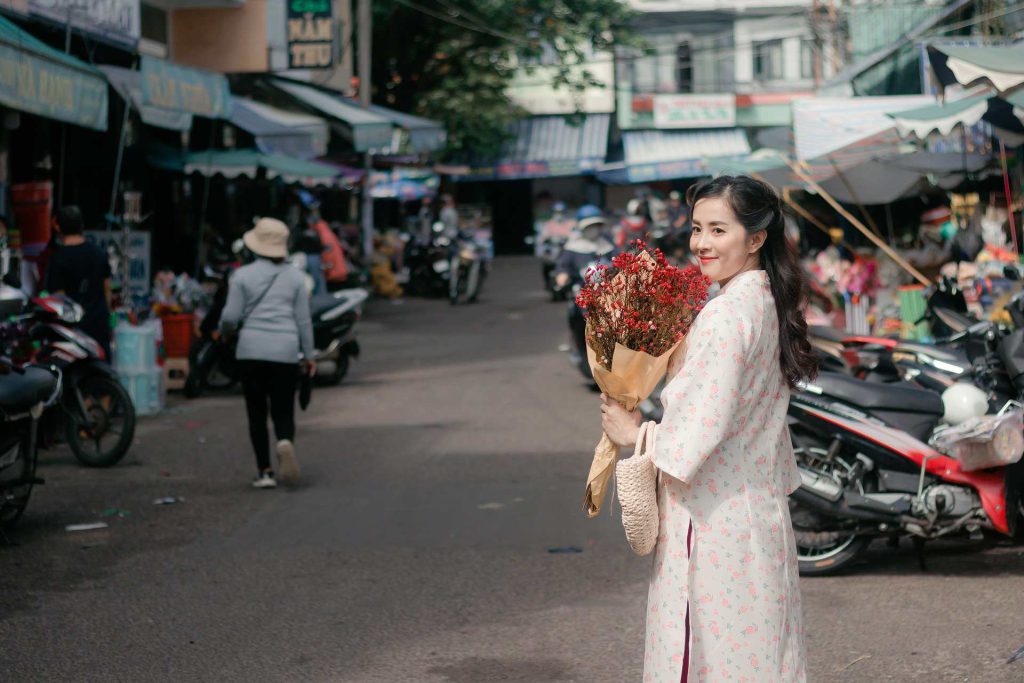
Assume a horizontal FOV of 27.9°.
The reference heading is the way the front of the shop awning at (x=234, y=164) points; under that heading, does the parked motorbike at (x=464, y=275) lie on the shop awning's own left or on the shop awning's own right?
on the shop awning's own left

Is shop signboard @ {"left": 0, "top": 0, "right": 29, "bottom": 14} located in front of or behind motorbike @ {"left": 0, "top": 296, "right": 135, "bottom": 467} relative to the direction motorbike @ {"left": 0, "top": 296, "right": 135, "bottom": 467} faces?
behind

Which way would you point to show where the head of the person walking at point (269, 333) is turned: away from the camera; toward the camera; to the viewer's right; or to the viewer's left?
away from the camera

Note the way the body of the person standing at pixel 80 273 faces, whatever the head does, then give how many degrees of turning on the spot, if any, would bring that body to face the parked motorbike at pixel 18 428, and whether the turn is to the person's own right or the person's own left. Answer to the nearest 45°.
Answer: approximately 180°

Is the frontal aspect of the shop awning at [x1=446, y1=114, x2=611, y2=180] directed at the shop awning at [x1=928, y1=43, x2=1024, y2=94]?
yes

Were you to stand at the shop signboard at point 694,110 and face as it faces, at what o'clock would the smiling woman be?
The smiling woman is roughly at 12 o'clock from the shop signboard.

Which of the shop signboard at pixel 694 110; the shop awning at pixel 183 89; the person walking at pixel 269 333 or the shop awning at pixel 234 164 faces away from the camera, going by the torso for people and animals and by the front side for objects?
the person walking

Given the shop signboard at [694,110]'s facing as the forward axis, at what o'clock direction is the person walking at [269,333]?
The person walking is roughly at 12 o'clock from the shop signboard.

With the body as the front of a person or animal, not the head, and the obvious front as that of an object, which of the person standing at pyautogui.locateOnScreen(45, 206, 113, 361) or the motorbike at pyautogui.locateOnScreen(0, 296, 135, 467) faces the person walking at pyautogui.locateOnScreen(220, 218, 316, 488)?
the motorbike

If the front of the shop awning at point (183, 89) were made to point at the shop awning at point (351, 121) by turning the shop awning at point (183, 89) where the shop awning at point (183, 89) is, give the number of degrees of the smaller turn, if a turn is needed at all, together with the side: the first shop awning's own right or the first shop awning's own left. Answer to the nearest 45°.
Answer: approximately 135° to the first shop awning's own left

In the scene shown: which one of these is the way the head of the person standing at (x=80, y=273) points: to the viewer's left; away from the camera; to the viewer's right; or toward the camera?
away from the camera
